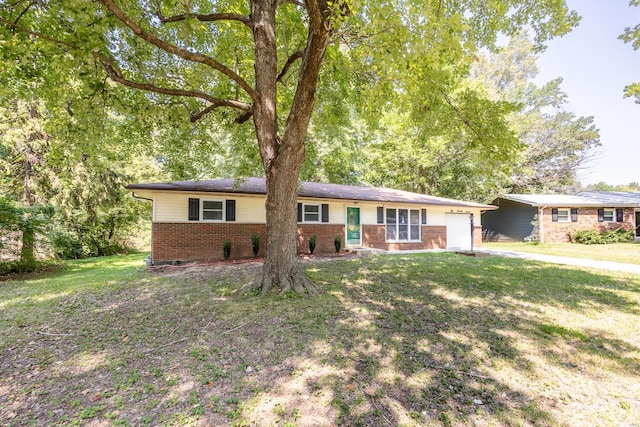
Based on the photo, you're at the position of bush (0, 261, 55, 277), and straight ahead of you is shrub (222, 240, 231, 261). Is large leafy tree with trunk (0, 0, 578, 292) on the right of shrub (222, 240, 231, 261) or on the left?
right

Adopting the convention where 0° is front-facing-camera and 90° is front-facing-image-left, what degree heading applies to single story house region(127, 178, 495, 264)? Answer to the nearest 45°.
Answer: approximately 315°

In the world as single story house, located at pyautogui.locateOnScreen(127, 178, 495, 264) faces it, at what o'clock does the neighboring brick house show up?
The neighboring brick house is roughly at 10 o'clock from the single story house.

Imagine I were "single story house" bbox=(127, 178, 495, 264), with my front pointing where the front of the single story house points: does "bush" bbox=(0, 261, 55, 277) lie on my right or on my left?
on my right

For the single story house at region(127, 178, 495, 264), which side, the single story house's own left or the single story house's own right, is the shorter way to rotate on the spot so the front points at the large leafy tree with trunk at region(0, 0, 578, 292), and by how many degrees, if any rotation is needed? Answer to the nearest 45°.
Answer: approximately 45° to the single story house's own right

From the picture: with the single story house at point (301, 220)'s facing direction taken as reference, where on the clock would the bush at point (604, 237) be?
The bush is roughly at 10 o'clock from the single story house.
